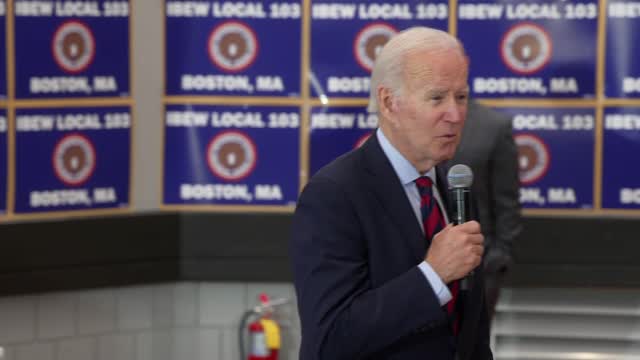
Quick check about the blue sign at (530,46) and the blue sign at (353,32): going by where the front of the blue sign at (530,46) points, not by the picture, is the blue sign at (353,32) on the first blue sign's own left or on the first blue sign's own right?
on the first blue sign's own right

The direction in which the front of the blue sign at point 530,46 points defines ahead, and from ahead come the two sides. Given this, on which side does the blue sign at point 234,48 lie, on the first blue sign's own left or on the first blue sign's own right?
on the first blue sign's own right

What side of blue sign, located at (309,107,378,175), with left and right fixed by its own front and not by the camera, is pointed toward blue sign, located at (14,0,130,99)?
right

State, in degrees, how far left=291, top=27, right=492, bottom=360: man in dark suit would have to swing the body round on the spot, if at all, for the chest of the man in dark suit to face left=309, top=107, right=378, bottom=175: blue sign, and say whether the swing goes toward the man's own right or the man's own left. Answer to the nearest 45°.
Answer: approximately 135° to the man's own left

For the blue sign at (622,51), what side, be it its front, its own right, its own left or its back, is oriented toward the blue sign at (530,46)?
right

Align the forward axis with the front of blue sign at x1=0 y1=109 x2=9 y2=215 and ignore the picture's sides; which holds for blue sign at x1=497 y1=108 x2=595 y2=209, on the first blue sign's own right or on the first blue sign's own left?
on the first blue sign's own left

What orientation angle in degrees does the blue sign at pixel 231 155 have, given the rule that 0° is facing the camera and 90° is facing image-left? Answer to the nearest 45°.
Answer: approximately 0°

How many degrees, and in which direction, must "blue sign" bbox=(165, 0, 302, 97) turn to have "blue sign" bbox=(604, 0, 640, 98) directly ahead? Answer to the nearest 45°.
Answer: approximately 90° to its left

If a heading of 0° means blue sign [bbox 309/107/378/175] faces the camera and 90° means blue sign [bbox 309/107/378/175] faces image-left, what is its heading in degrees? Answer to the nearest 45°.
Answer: approximately 0°
